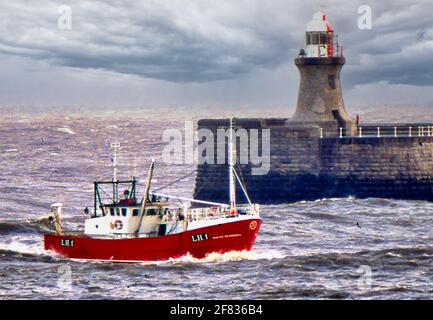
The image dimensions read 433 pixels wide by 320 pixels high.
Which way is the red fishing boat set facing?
to the viewer's right
